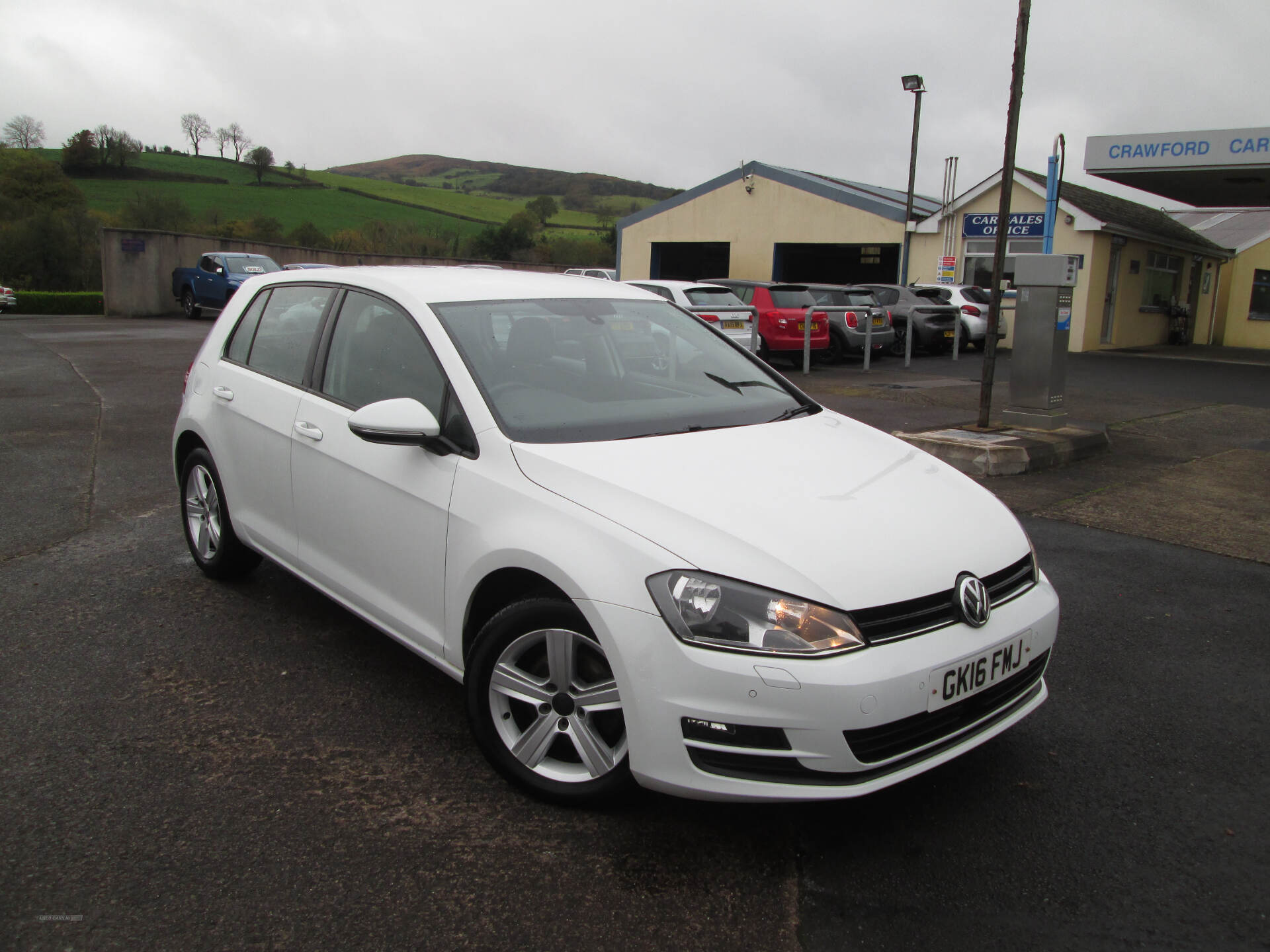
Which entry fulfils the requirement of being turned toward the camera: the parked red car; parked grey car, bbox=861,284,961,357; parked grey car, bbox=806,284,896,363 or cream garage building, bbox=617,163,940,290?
the cream garage building

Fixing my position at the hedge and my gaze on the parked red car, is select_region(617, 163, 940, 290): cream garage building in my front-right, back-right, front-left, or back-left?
front-left

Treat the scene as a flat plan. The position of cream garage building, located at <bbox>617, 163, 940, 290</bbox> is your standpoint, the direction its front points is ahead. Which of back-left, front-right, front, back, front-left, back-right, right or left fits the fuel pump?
front

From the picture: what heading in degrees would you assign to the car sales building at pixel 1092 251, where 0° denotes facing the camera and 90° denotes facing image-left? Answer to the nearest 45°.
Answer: approximately 45°

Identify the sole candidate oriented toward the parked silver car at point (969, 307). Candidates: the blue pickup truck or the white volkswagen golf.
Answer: the blue pickup truck

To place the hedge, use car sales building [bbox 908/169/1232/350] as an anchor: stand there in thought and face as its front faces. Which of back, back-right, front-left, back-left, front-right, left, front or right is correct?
front-right

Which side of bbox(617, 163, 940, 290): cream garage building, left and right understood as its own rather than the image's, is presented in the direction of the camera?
front

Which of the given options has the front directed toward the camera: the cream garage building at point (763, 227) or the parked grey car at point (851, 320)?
the cream garage building

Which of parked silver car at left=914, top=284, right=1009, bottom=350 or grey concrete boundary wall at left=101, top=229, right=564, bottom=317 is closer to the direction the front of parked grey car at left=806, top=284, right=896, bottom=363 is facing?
the grey concrete boundary wall

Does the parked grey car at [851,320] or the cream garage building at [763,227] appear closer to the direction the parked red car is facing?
the cream garage building

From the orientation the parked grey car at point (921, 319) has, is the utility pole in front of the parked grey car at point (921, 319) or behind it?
behind

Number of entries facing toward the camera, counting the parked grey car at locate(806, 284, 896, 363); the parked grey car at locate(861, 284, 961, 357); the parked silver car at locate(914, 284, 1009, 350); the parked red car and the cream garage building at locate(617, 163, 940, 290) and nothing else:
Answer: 1

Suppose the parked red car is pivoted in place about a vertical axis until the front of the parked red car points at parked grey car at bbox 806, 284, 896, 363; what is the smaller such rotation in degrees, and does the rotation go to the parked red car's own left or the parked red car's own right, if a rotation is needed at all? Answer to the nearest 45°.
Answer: approximately 90° to the parked red car's own right

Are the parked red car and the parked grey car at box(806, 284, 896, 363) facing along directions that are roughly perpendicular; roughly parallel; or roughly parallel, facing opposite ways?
roughly parallel

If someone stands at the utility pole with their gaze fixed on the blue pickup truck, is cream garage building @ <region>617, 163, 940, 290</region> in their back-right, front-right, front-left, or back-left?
front-right

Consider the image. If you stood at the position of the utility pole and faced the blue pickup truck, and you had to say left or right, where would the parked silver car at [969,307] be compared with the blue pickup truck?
right

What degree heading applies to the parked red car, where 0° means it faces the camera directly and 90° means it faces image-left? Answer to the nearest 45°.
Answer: approximately 135°

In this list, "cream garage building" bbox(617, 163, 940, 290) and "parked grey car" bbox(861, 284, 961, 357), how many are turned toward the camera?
1

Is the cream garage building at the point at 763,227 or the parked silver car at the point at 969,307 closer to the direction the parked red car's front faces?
the cream garage building

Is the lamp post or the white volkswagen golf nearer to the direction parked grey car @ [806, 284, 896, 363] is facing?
the lamp post
